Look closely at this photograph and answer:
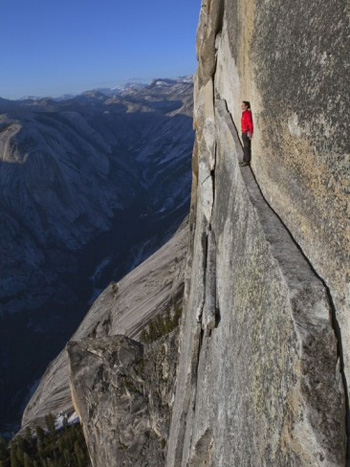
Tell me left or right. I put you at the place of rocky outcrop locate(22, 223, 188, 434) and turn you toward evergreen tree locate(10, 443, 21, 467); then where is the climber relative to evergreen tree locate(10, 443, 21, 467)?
left

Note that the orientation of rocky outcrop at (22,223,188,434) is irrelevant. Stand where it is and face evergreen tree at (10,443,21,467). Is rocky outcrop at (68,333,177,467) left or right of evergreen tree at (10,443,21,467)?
left

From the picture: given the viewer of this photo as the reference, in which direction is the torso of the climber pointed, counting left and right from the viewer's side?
facing to the left of the viewer
